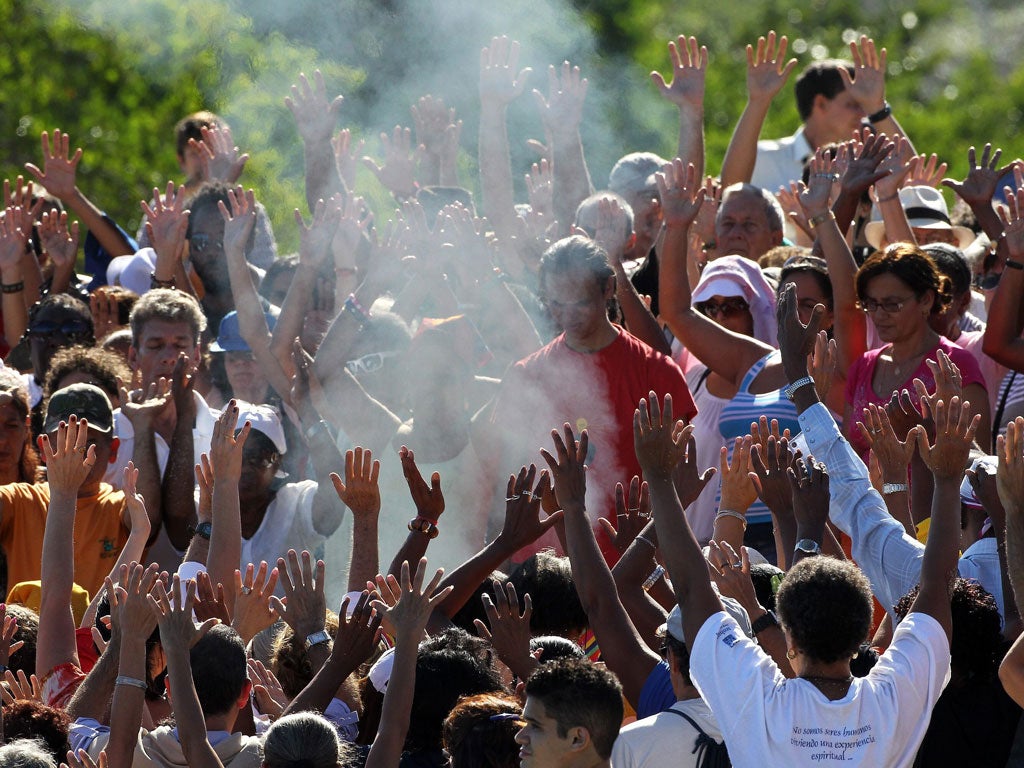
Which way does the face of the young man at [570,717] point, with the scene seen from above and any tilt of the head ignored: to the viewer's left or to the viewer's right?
to the viewer's left

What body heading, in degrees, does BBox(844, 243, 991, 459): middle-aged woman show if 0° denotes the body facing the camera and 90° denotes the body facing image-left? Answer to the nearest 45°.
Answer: approximately 45°

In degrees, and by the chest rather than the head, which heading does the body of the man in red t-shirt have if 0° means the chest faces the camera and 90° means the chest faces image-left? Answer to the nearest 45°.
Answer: approximately 0°

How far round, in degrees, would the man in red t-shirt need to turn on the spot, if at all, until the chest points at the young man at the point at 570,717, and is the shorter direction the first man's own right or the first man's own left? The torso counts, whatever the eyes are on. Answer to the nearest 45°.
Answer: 0° — they already face them
